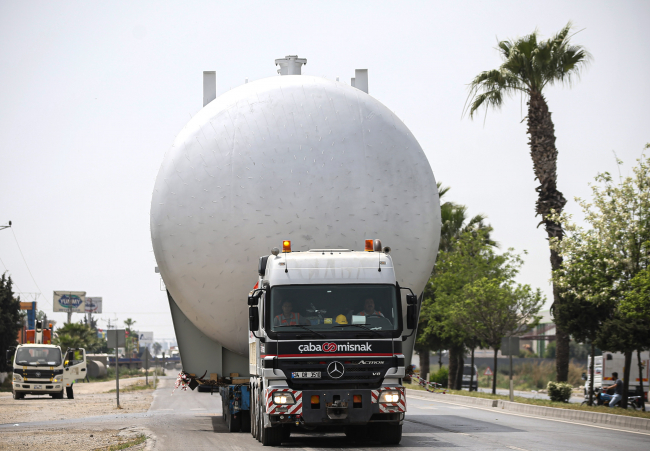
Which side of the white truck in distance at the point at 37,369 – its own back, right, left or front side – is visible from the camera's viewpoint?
front

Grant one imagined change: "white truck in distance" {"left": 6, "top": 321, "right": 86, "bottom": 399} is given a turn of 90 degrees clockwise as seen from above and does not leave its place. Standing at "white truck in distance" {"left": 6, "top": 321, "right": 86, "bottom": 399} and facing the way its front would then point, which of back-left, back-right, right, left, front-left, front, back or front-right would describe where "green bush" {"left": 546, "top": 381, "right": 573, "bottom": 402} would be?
back-left

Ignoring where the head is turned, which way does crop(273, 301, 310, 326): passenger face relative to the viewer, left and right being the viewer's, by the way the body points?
facing the viewer

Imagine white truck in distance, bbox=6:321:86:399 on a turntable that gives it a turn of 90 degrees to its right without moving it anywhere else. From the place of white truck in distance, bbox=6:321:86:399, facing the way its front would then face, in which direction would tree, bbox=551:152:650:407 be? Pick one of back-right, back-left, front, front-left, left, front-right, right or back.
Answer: back-left

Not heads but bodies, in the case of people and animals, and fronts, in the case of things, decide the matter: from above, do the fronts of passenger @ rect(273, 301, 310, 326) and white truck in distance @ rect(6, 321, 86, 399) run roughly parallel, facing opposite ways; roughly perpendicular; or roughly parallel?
roughly parallel

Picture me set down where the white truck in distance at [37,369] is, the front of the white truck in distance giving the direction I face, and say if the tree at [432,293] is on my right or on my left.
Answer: on my left

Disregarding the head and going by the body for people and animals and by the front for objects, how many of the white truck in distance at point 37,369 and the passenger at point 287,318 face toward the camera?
2

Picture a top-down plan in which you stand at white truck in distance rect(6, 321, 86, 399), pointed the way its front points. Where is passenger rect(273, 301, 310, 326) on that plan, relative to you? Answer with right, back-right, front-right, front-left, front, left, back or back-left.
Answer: front

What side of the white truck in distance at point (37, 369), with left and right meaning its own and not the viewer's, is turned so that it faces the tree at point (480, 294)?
left
